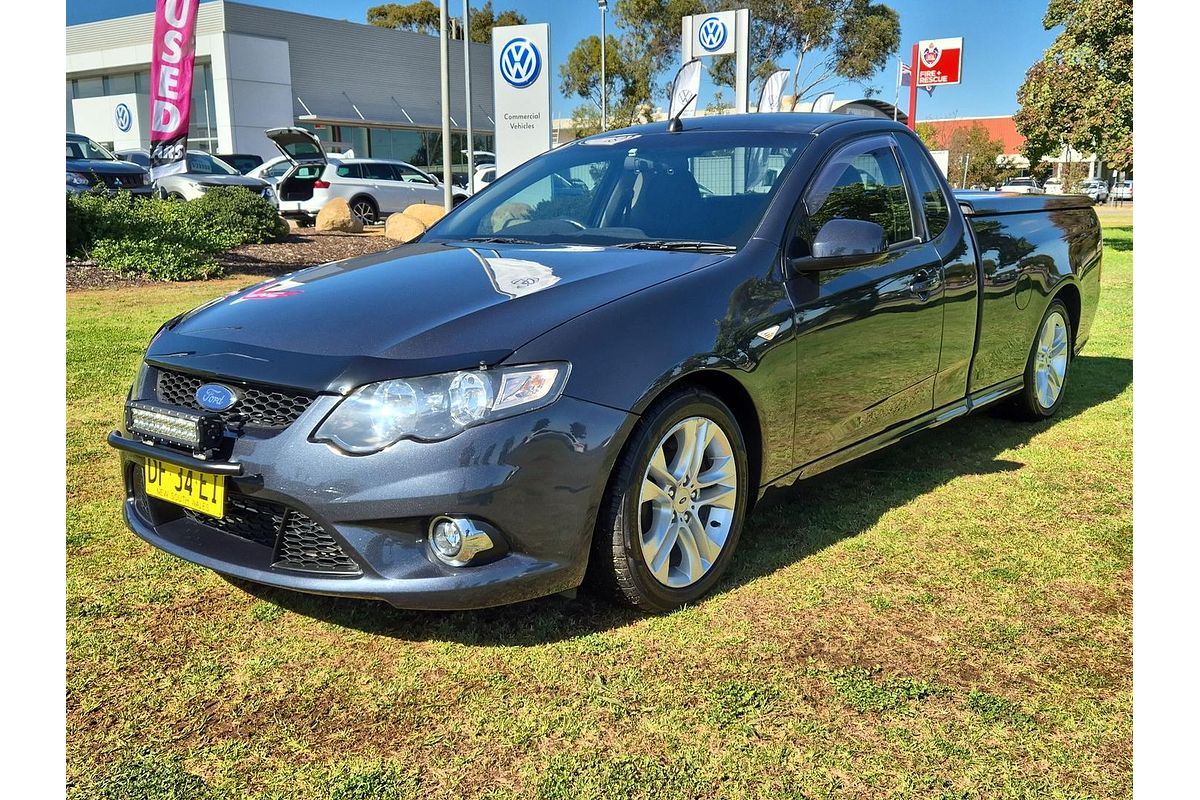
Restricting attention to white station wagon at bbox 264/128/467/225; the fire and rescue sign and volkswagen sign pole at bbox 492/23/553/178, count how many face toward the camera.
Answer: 2

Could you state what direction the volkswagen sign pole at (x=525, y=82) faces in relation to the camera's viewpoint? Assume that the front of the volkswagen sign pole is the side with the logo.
facing the viewer

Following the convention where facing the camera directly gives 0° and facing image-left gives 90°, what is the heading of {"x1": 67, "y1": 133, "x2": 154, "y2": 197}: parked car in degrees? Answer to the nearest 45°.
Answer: approximately 315°

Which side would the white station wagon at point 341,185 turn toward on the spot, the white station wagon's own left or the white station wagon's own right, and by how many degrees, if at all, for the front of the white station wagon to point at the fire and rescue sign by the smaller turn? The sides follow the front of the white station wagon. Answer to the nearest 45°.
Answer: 0° — it already faces it

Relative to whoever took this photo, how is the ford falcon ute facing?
facing the viewer and to the left of the viewer

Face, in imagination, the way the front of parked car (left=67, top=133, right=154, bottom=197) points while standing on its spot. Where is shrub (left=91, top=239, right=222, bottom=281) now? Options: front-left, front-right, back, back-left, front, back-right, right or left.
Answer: front-right

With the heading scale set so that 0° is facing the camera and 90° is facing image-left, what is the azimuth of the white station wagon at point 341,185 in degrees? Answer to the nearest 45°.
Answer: approximately 225°

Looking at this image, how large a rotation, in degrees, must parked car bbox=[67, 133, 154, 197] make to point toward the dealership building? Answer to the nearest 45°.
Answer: approximately 135° to its left

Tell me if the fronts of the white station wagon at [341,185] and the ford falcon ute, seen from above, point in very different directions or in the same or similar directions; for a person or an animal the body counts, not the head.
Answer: very different directions

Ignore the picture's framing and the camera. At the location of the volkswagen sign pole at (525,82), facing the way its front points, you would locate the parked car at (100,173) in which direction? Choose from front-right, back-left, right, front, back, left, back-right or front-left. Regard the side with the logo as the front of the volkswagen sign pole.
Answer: back-right

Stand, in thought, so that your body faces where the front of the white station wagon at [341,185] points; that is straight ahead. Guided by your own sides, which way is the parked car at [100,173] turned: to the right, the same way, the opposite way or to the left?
to the right
